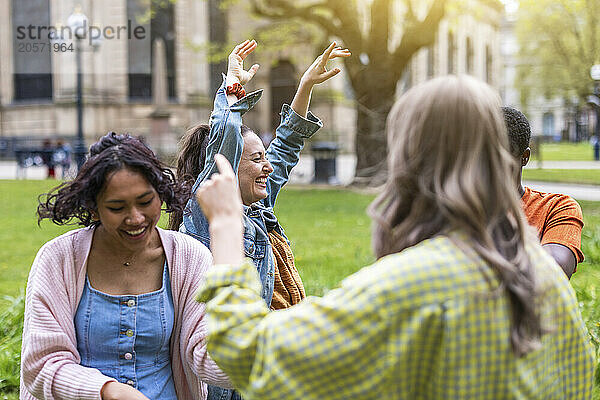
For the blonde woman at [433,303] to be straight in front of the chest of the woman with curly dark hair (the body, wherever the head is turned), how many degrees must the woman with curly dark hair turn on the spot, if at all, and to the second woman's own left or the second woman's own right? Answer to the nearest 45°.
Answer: approximately 45° to the second woman's own left

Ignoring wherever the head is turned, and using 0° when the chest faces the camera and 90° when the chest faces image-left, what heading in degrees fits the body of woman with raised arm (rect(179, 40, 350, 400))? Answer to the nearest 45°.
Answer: approximately 315°

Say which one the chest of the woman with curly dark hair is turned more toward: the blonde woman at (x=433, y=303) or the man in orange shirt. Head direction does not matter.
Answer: the blonde woman

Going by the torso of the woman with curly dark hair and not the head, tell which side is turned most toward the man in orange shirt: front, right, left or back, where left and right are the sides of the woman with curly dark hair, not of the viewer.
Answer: left

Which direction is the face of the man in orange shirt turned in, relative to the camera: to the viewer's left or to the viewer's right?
to the viewer's left

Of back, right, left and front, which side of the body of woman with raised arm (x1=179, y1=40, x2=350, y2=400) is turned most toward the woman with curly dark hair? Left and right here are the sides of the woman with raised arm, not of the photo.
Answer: right

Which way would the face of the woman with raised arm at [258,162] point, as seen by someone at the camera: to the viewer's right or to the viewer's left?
to the viewer's right

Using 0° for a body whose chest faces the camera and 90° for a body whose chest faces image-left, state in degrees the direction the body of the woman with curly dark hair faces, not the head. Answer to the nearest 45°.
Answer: approximately 0°

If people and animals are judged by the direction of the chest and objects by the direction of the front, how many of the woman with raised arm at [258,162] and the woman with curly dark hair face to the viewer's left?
0

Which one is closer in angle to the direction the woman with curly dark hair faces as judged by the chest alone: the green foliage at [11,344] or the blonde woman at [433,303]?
the blonde woman
